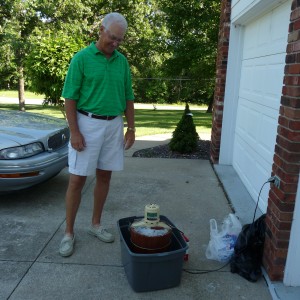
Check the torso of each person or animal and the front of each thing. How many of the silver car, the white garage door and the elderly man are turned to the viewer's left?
1

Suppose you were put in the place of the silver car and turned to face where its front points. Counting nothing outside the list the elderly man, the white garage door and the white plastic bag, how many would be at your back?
0

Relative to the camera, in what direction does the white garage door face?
facing to the left of the viewer

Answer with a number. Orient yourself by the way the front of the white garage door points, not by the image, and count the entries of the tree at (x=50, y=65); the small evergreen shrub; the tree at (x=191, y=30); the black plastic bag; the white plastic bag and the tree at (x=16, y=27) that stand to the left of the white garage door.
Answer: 2

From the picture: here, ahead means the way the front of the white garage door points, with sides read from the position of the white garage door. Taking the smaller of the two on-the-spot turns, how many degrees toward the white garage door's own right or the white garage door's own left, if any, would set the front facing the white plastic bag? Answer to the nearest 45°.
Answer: approximately 90° to the white garage door's own left

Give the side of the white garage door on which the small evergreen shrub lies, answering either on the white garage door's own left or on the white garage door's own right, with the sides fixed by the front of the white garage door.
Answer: on the white garage door's own right

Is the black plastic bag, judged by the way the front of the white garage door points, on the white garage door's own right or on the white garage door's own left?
on the white garage door's own left

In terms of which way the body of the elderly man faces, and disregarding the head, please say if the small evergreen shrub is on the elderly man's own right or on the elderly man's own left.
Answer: on the elderly man's own left

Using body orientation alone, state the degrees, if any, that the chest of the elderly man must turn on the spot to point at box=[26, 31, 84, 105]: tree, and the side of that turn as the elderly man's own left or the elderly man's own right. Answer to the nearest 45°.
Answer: approximately 135° to the elderly man's own left

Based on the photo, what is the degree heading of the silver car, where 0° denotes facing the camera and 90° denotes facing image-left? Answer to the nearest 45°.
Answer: approximately 315°

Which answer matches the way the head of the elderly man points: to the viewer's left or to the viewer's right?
to the viewer's right

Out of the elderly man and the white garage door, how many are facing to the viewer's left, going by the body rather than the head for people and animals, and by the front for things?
1

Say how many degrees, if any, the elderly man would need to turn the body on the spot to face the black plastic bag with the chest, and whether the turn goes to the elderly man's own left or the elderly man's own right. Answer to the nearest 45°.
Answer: approximately 45° to the elderly man's own left
